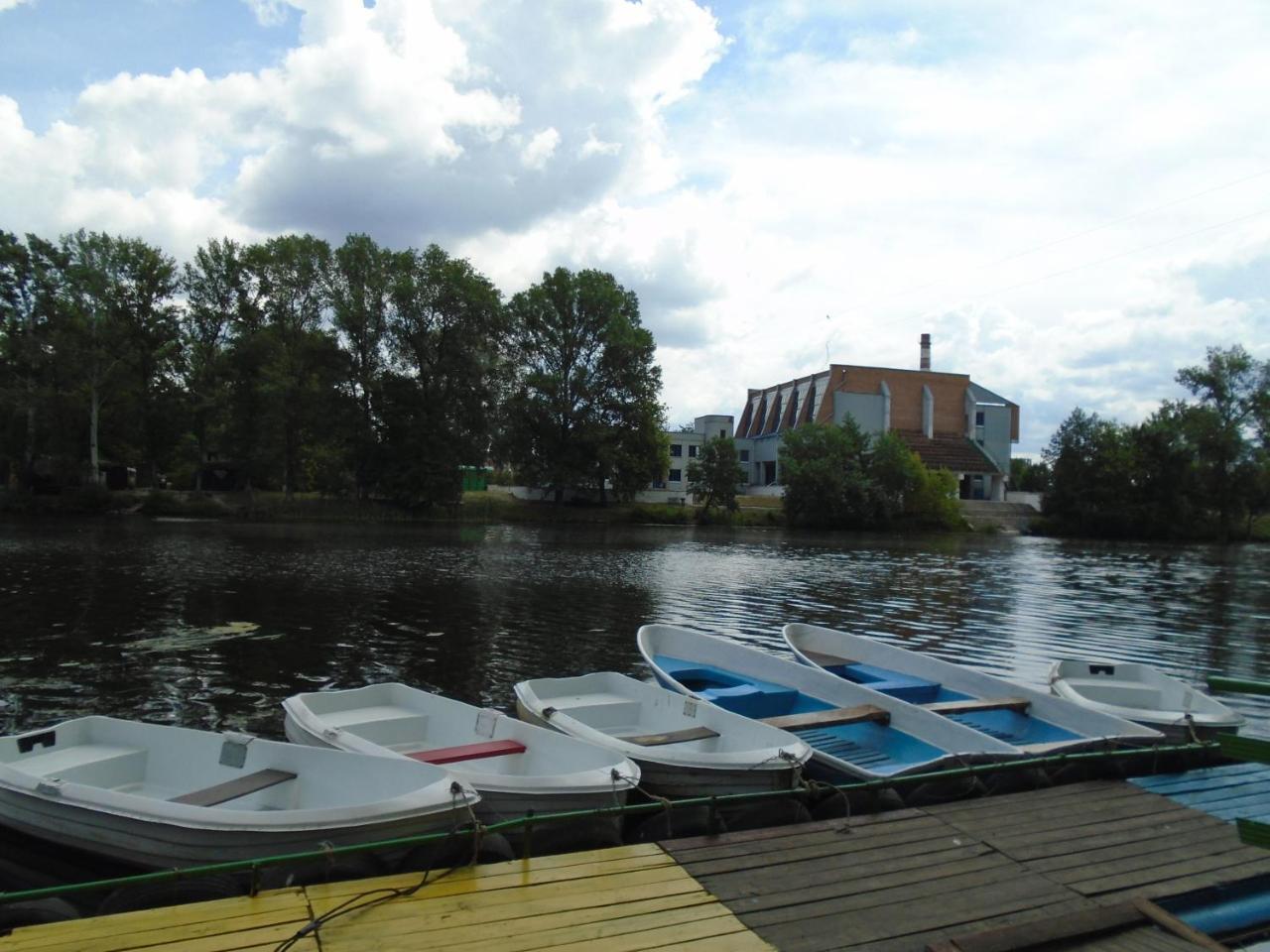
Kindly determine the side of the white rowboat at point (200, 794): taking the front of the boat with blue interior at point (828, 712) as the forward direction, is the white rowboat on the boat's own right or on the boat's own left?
on the boat's own left

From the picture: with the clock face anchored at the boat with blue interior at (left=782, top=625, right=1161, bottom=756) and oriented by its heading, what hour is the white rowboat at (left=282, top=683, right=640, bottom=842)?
The white rowboat is roughly at 9 o'clock from the boat with blue interior.

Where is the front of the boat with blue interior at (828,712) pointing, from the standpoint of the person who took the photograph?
facing away from the viewer and to the left of the viewer

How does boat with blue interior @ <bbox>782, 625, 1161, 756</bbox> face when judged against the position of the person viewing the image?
facing away from the viewer and to the left of the viewer
